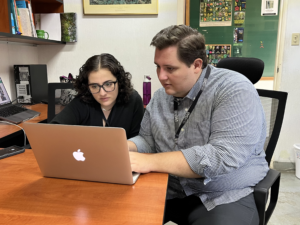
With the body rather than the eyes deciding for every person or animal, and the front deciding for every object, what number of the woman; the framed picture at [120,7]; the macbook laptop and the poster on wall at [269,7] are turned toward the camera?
3

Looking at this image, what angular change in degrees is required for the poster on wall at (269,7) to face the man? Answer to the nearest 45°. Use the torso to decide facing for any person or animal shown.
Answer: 0° — it already faces them

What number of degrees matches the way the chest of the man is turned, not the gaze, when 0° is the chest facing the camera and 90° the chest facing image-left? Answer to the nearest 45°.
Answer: approximately 45°

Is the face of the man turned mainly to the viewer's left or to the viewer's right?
to the viewer's left

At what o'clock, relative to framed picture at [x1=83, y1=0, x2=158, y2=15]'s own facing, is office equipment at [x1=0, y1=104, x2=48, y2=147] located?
The office equipment is roughly at 1 o'clock from the framed picture.

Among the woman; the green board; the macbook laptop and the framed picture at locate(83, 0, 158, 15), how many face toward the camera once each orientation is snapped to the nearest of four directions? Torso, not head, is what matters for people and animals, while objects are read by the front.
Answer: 3
